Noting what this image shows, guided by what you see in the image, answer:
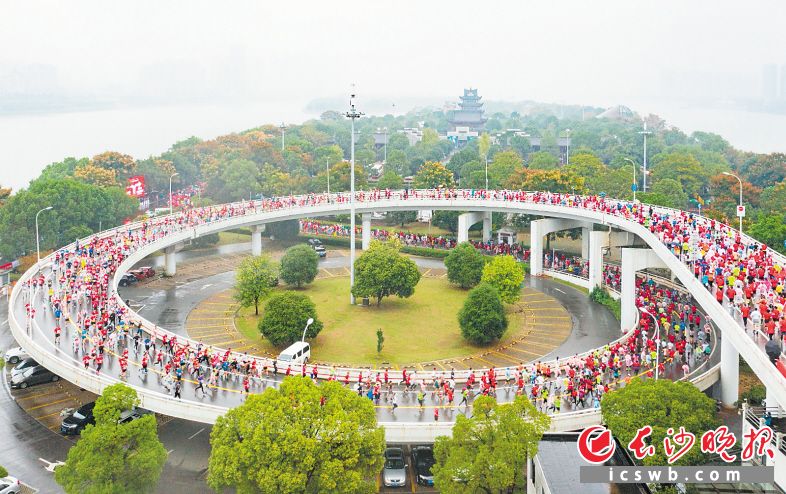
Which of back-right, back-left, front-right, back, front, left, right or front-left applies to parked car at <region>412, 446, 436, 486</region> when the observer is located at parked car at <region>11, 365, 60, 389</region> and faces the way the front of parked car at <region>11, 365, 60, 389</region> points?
left

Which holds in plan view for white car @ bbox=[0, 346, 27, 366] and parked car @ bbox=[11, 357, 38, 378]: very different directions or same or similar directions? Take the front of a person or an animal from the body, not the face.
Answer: same or similar directions

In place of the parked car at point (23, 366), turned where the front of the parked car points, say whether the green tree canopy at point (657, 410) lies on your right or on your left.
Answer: on your left

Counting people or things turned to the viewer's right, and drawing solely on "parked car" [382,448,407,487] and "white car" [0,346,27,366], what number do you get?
0

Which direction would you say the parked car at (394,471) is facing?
toward the camera

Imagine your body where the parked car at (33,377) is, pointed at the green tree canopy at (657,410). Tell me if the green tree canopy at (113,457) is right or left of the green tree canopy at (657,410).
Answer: right

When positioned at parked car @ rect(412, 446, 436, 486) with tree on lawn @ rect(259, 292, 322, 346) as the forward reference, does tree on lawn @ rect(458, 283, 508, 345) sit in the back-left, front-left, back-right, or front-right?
front-right

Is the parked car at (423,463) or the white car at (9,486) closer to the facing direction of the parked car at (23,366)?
the white car

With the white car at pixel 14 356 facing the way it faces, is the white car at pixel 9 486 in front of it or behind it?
in front
